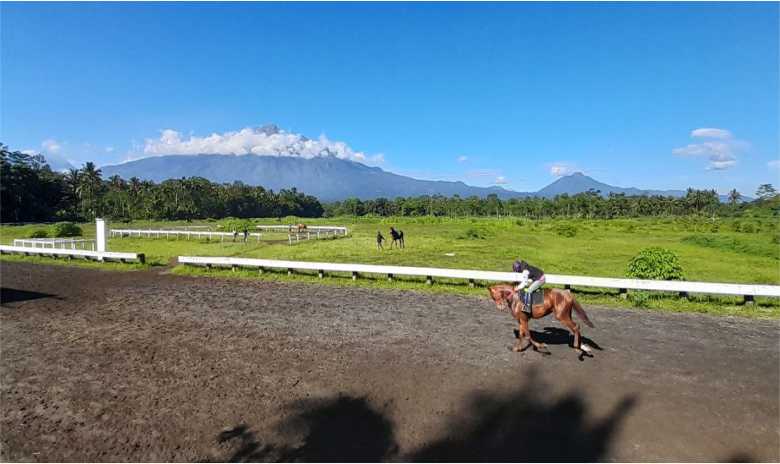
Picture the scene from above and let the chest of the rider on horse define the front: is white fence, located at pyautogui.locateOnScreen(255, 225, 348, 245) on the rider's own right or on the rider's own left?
on the rider's own right

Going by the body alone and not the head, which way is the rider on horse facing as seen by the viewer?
to the viewer's left

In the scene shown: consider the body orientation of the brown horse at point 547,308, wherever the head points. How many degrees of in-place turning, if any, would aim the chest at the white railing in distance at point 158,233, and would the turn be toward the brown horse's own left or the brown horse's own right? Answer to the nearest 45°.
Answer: approximately 45° to the brown horse's own right

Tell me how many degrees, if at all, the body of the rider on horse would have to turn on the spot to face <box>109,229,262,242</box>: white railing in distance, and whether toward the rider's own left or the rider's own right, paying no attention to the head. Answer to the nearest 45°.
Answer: approximately 45° to the rider's own right

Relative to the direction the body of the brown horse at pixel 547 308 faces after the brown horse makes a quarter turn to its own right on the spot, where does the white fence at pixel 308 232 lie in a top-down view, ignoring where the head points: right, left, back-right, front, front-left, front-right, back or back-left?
front-left

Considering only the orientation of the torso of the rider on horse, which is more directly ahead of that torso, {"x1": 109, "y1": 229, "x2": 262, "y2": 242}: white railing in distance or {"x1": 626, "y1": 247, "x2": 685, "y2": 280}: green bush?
the white railing in distance

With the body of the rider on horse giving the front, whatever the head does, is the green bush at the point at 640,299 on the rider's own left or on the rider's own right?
on the rider's own right

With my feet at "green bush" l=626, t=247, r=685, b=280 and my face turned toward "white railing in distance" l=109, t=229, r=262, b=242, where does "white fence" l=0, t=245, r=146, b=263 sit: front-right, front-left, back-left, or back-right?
front-left

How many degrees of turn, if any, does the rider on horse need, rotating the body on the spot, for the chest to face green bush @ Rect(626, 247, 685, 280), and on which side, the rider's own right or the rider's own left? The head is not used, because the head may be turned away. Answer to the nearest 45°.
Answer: approximately 135° to the rider's own right

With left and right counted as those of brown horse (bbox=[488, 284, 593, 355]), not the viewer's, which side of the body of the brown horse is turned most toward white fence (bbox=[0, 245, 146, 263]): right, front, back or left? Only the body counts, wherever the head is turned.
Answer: front

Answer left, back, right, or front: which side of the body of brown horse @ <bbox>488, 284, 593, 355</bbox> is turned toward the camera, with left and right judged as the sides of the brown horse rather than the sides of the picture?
left

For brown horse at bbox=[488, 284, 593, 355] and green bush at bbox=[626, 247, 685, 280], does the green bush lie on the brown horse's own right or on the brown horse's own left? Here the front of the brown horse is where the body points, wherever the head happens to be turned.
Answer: on the brown horse's own right

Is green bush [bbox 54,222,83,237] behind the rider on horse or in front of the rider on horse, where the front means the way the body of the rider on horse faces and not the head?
in front
